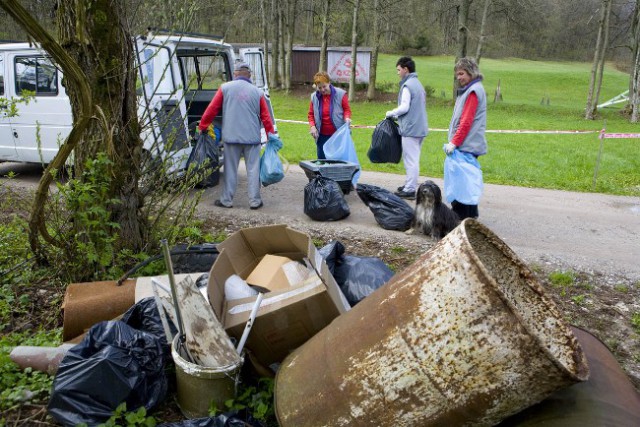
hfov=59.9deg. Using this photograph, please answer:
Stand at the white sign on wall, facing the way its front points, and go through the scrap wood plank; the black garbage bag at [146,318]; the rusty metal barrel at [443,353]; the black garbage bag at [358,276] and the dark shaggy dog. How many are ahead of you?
5

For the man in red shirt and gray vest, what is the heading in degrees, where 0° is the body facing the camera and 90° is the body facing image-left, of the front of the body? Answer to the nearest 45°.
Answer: approximately 180°

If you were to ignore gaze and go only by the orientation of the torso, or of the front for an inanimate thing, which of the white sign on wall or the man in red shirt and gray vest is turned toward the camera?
the white sign on wall

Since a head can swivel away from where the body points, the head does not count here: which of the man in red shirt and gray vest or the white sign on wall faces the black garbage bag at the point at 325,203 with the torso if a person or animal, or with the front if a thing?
the white sign on wall

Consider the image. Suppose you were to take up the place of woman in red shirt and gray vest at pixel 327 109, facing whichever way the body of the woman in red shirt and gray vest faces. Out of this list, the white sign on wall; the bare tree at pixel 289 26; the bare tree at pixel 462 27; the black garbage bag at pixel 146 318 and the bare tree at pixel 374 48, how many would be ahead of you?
1

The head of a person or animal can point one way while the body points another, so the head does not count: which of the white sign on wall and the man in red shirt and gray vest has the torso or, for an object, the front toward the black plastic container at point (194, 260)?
the white sign on wall

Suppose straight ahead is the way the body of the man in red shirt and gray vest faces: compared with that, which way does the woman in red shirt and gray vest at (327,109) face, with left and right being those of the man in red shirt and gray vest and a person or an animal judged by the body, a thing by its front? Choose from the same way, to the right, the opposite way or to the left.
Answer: the opposite way

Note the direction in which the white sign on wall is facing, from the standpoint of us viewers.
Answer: facing the viewer

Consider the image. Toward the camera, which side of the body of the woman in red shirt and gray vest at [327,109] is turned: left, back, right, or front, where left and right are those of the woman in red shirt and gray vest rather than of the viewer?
front

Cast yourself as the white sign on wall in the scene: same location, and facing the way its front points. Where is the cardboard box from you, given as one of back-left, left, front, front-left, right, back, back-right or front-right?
front

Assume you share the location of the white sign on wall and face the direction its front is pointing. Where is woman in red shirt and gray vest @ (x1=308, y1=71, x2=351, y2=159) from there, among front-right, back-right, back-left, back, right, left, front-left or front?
front

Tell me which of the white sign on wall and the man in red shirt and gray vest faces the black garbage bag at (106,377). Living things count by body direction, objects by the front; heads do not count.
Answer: the white sign on wall

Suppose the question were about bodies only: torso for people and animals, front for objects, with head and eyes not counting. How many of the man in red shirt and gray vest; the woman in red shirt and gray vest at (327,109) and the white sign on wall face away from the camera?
1

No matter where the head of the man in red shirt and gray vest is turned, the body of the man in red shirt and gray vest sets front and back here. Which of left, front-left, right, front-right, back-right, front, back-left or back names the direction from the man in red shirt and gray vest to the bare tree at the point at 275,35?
front

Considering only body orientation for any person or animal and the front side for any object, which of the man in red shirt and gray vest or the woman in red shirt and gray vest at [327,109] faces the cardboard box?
the woman in red shirt and gray vest

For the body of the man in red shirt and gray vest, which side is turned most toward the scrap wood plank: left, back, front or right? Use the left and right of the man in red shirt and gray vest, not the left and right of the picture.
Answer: back

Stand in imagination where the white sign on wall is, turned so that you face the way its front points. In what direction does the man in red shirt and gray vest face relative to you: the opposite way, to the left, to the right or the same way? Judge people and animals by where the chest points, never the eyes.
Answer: the opposite way

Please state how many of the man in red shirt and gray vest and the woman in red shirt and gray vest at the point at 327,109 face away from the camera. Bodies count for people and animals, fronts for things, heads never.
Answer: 1

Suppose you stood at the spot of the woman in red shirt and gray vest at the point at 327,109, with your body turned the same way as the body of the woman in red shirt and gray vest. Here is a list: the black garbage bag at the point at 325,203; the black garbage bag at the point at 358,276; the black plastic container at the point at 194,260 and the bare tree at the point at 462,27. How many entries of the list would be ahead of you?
3

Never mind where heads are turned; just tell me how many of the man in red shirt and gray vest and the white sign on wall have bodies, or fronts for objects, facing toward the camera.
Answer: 1

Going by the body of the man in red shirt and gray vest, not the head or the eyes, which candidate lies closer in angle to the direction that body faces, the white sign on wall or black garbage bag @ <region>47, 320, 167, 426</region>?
the white sign on wall
